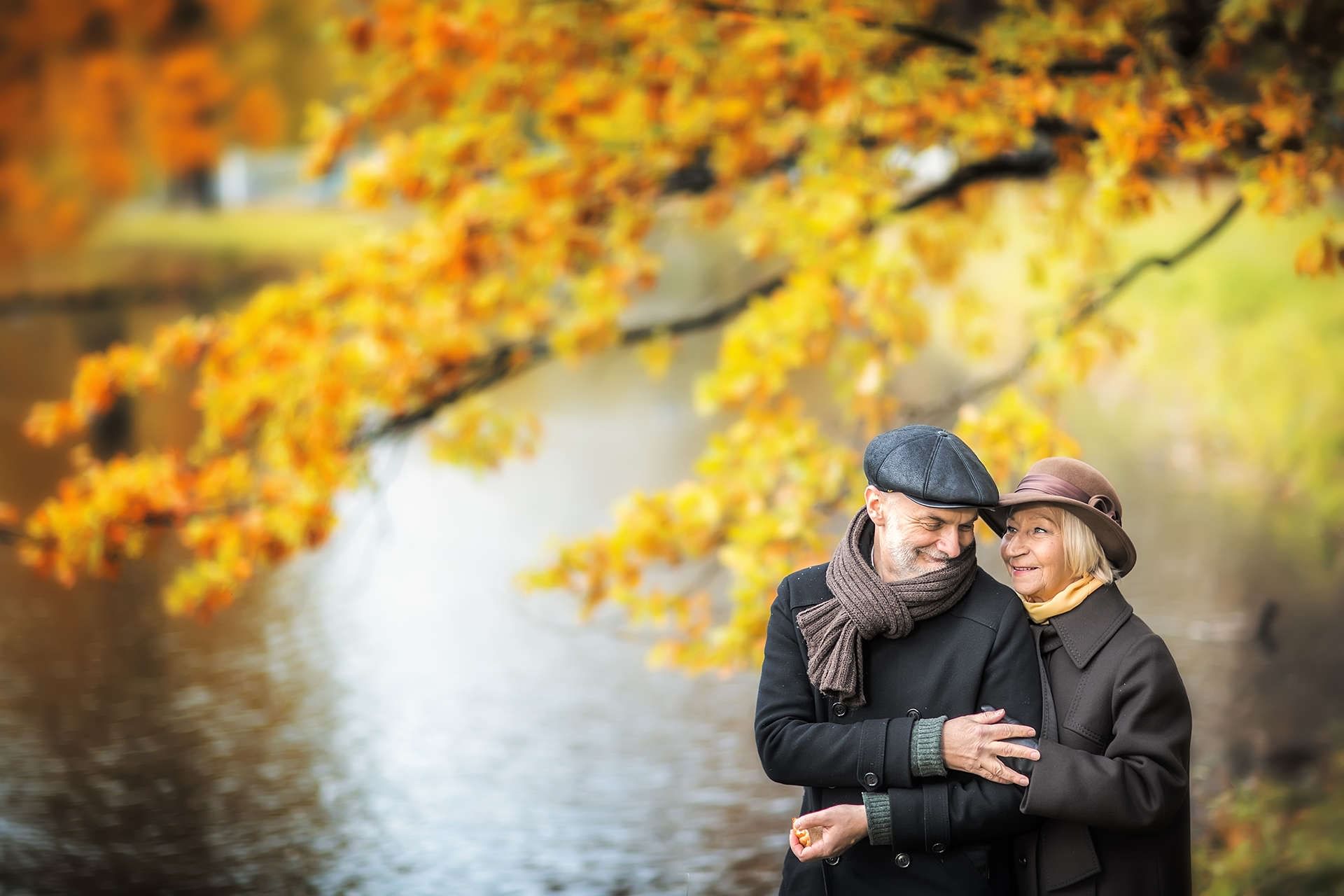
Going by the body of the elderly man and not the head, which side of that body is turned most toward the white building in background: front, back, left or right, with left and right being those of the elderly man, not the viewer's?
back

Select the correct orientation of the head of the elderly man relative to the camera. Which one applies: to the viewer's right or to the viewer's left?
to the viewer's right

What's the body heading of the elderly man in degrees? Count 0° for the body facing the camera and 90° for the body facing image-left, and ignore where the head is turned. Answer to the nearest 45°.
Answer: approximately 0°

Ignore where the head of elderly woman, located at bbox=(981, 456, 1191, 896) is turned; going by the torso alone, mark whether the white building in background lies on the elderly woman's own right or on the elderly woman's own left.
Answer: on the elderly woman's own right

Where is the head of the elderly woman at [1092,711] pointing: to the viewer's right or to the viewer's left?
to the viewer's left
